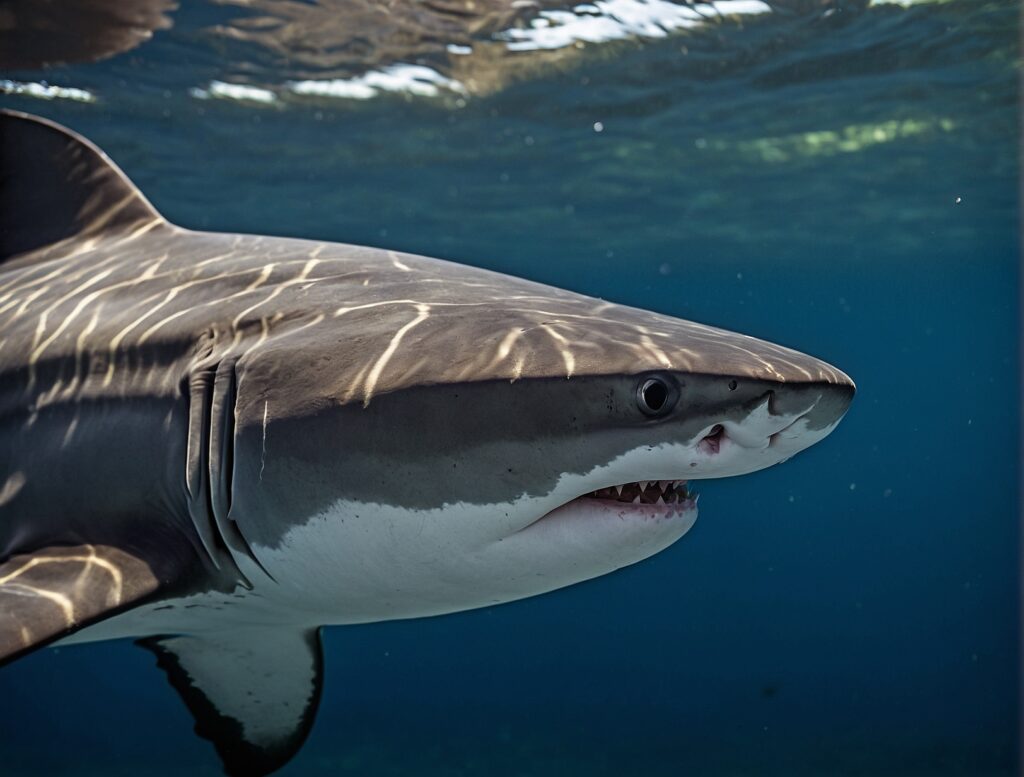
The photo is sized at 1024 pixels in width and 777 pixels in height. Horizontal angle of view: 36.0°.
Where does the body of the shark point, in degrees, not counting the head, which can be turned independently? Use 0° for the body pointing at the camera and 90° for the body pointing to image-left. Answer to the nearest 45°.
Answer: approximately 270°
